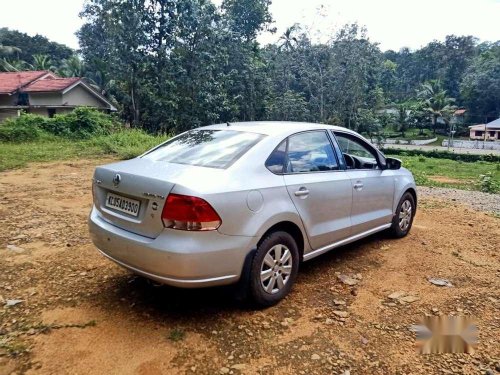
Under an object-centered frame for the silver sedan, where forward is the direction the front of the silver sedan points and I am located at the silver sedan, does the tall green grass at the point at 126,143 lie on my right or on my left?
on my left

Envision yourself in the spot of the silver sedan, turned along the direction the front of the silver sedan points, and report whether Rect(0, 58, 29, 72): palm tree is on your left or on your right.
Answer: on your left

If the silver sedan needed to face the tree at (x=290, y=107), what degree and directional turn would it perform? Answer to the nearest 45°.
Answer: approximately 45° to its left

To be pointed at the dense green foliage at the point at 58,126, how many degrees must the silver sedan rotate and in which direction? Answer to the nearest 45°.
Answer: approximately 90° to its left

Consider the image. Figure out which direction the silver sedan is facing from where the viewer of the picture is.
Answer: facing away from the viewer and to the right of the viewer

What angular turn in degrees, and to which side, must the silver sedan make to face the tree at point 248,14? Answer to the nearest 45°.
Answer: approximately 45° to its left

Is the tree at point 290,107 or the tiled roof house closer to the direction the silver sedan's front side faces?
the tree

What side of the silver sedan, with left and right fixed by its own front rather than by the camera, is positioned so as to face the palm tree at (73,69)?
left

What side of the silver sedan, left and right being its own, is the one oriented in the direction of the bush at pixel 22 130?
left
